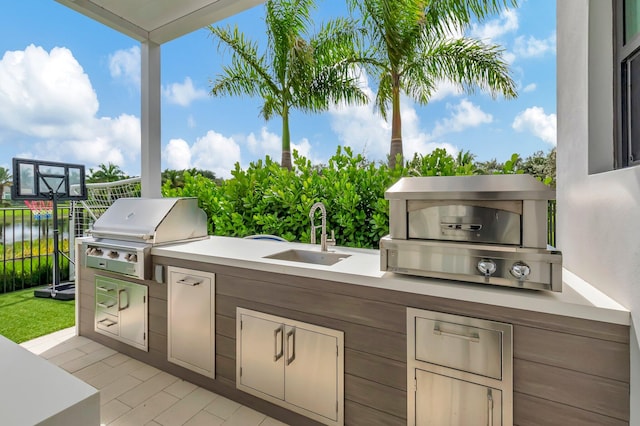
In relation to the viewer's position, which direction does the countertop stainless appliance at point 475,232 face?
facing the viewer

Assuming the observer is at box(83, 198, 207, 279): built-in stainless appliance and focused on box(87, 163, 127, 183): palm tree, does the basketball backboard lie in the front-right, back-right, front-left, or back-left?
front-left

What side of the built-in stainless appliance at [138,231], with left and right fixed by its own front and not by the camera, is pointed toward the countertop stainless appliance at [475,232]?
left

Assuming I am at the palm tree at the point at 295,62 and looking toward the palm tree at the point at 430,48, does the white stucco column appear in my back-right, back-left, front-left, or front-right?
back-right

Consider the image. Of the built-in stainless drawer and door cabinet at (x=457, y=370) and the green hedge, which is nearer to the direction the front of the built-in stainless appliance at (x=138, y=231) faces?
the built-in stainless drawer and door cabinet

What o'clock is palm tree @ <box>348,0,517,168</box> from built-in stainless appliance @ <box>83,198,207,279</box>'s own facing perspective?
The palm tree is roughly at 8 o'clock from the built-in stainless appliance.

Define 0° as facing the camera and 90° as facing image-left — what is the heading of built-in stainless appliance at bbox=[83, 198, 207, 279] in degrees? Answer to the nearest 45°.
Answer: approximately 45°

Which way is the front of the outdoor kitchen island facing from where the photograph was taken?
facing the viewer and to the left of the viewer

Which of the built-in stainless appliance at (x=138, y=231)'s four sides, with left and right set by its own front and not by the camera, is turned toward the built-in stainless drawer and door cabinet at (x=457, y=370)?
left

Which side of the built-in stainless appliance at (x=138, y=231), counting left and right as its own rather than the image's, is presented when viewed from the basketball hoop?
right
